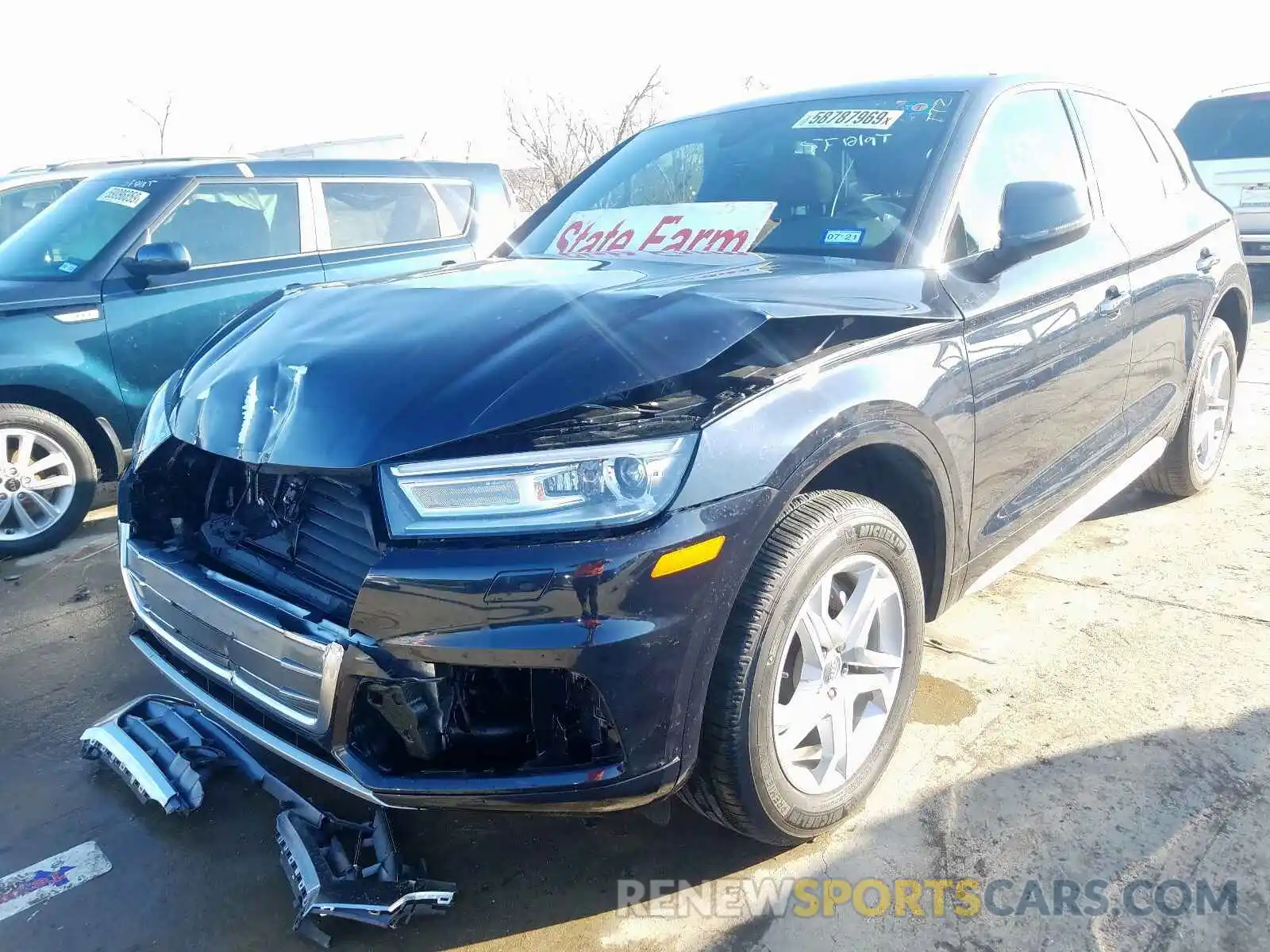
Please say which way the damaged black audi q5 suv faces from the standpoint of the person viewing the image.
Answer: facing the viewer and to the left of the viewer

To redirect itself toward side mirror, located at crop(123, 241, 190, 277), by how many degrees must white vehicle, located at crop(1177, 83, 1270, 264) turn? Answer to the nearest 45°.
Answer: approximately 135° to its left

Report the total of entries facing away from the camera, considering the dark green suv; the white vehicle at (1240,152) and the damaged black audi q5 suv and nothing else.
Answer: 1

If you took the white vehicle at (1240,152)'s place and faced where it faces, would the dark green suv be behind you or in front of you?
behind

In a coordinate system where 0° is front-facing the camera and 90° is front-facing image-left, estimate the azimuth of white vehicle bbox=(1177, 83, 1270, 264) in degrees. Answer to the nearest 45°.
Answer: approximately 180°

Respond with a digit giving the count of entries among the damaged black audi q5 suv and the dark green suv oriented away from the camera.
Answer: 0

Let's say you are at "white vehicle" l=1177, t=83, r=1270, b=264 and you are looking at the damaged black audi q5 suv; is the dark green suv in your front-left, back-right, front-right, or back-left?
front-right

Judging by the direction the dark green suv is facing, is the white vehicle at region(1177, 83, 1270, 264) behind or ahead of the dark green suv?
behind

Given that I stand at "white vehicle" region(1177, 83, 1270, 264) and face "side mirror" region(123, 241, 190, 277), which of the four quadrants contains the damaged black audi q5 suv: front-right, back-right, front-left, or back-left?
front-left

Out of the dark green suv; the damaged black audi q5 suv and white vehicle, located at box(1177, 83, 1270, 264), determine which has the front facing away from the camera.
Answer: the white vehicle

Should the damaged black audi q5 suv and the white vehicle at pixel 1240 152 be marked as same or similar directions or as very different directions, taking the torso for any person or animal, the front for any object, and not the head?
very different directions
